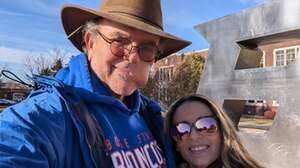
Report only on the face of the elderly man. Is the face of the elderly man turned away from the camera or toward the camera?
toward the camera

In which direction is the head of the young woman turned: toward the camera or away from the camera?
toward the camera

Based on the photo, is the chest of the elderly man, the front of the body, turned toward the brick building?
no

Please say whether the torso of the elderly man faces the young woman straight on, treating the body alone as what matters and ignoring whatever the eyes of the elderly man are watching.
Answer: no

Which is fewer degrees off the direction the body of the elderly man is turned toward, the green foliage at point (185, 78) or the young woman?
the young woman

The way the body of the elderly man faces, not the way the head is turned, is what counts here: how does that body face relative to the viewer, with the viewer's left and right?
facing the viewer and to the right of the viewer
